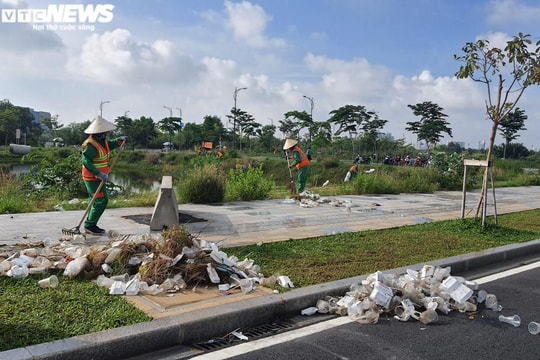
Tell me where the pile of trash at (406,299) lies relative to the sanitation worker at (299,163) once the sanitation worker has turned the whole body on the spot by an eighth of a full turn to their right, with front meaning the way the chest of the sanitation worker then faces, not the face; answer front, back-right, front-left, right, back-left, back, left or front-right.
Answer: back-left

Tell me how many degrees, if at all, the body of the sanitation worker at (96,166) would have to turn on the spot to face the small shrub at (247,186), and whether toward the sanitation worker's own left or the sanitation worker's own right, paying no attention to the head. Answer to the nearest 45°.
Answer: approximately 90° to the sanitation worker's own left

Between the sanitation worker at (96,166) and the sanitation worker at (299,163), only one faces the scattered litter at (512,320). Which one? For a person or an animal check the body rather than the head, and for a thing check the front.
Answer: the sanitation worker at (96,166)

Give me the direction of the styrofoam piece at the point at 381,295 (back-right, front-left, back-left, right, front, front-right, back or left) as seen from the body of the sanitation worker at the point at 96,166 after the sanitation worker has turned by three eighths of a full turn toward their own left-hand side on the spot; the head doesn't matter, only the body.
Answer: back-right

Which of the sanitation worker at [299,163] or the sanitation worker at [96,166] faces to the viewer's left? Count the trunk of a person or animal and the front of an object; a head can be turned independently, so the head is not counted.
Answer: the sanitation worker at [299,163]

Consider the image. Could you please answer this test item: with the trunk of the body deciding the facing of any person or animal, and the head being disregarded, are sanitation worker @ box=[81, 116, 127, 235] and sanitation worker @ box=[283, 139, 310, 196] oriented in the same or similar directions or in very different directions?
very different directions

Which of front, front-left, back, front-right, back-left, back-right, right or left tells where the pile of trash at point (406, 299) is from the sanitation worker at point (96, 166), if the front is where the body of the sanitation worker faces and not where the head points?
front

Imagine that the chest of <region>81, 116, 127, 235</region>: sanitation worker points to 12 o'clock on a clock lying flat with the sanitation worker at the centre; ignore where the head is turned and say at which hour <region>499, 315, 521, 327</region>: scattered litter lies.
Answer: The scattered litter is roughly at 12 o'clock from the sanitation worker.

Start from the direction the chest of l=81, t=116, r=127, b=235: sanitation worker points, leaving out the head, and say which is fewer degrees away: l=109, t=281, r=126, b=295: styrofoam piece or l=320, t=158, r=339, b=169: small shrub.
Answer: the styrofoam piece

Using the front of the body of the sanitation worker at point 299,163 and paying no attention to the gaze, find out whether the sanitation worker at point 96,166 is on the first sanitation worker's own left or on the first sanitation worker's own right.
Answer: on the first sanitation worker's own left

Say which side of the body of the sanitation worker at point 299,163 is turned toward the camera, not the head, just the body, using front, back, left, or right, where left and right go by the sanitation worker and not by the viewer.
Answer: left

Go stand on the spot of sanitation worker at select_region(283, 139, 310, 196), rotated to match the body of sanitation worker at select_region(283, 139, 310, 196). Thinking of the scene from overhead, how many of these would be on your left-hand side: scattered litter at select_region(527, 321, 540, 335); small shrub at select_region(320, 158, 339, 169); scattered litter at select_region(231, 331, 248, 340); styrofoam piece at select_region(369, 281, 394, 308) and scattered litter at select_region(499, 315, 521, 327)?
4
